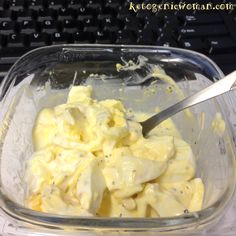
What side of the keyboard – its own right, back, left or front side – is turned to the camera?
front
